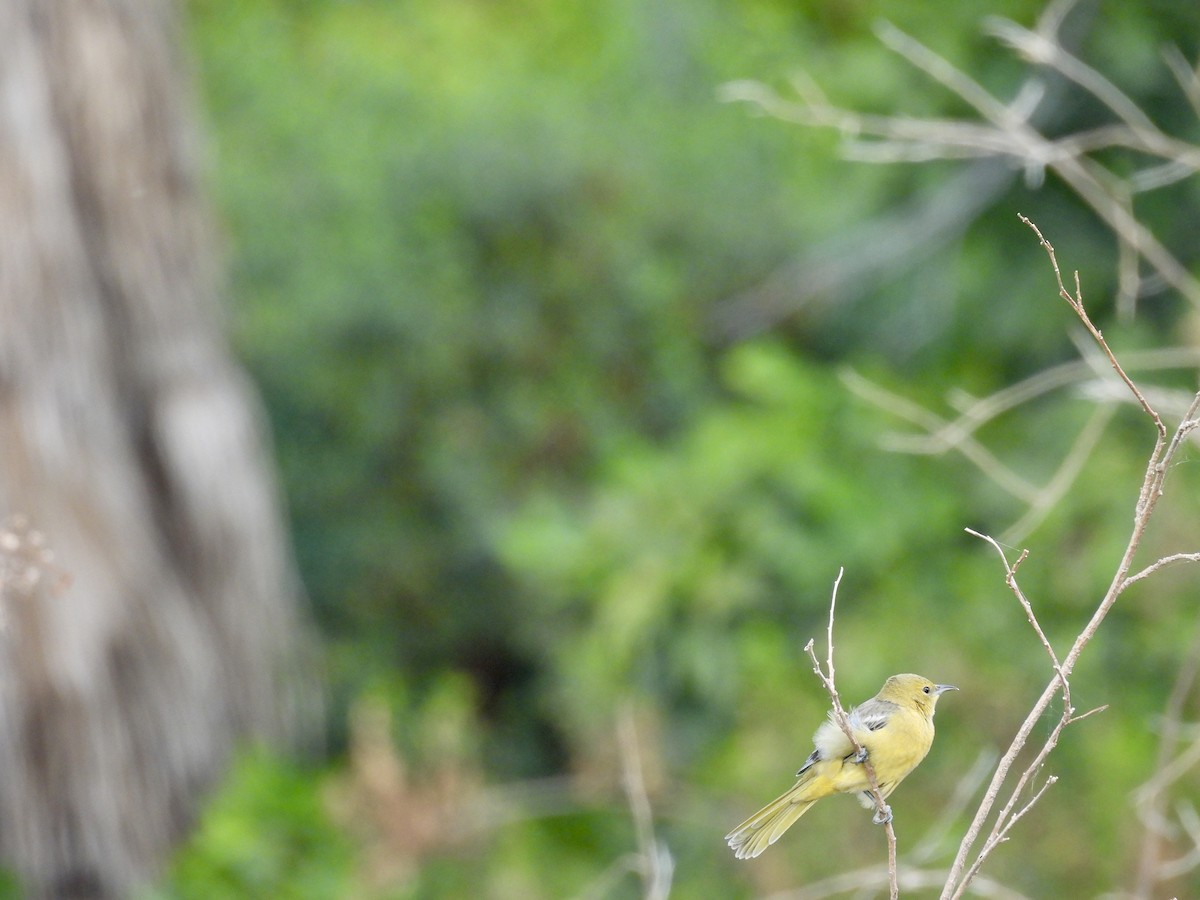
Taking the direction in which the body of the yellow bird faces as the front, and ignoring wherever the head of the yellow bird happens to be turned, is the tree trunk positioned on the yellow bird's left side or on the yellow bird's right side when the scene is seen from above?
on the yellow bird's left side

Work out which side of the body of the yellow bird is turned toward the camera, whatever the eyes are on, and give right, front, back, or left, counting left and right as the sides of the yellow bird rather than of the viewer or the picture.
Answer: right
